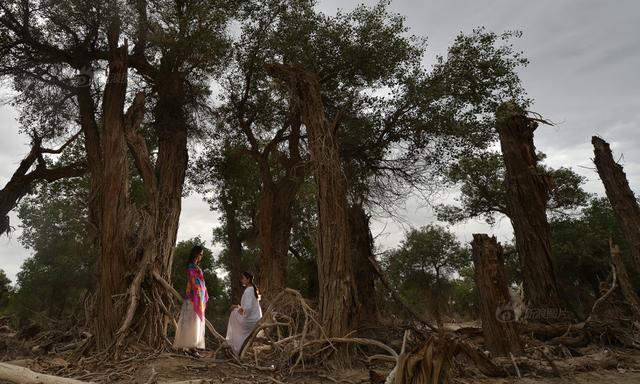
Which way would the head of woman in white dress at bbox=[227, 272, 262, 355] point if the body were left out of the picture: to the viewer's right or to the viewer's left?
to the viewer's left

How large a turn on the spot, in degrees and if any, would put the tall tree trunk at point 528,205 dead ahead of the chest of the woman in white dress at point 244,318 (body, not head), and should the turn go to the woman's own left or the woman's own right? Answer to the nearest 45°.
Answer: approximately 180°

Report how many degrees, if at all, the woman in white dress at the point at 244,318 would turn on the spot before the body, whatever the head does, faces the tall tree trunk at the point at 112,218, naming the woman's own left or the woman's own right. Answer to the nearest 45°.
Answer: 0° — they already face it

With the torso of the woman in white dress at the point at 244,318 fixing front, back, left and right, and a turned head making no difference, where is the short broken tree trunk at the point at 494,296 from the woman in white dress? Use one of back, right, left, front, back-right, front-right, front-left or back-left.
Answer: back-left

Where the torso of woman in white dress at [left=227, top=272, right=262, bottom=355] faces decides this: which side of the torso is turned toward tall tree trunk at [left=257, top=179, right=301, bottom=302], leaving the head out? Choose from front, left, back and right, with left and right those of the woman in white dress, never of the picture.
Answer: right

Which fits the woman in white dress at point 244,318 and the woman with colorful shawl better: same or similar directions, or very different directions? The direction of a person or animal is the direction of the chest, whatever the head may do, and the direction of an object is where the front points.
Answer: very different directions

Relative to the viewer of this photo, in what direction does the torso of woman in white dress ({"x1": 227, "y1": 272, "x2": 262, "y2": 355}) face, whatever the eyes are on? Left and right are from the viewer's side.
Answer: facing to the left of the viewer

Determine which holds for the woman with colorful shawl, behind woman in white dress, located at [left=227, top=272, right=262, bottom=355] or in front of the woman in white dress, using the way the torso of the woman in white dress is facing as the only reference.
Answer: in front

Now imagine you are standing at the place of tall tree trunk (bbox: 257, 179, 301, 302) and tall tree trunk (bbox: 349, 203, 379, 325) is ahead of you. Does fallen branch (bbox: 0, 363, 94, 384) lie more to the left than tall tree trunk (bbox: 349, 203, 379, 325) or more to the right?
right

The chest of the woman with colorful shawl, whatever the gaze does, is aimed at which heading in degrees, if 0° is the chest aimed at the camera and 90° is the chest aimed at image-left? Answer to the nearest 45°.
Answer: approximately 270°

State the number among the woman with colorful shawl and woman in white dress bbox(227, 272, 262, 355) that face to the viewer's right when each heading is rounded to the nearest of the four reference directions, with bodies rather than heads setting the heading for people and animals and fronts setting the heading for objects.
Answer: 1
